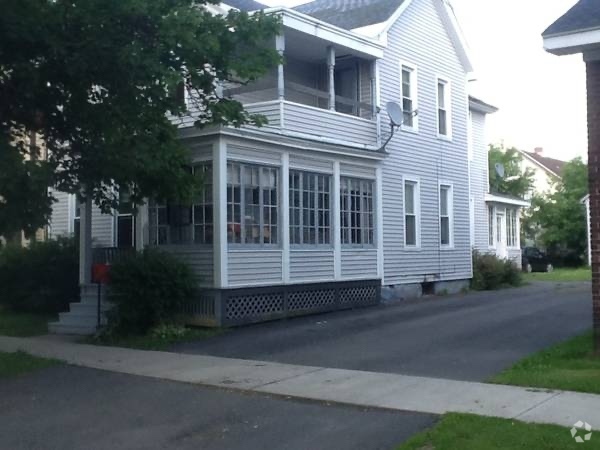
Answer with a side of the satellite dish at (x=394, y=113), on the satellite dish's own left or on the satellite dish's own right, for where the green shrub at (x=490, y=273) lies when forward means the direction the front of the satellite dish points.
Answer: on the satellite dish's own left

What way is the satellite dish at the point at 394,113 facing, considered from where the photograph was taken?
facing the viewer and to the right of the viewer

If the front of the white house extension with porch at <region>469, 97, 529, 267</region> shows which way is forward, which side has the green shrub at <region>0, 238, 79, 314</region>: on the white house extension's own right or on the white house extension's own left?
on the white house extension's own right

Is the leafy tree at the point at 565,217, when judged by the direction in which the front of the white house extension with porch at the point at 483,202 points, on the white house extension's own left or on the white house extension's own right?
on the white house extension's own left

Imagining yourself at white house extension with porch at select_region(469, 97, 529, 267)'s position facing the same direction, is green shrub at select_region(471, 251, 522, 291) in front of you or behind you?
in front

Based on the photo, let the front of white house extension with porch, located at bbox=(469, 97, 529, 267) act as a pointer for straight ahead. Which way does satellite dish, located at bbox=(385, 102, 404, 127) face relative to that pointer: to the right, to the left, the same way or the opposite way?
the same way

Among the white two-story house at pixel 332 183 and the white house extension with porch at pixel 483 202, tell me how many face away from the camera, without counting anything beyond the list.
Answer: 0

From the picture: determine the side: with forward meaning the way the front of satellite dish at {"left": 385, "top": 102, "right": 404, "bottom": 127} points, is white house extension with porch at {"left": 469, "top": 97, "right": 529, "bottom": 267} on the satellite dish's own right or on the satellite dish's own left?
on the satellite dish's own left

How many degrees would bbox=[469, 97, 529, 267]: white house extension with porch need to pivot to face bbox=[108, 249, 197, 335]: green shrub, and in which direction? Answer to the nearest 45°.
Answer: approximately 45° to its right

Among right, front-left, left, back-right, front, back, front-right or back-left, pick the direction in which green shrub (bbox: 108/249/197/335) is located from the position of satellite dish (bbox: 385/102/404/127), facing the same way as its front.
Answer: right

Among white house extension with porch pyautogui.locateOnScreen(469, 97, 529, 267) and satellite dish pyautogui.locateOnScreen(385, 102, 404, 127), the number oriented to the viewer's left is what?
0
